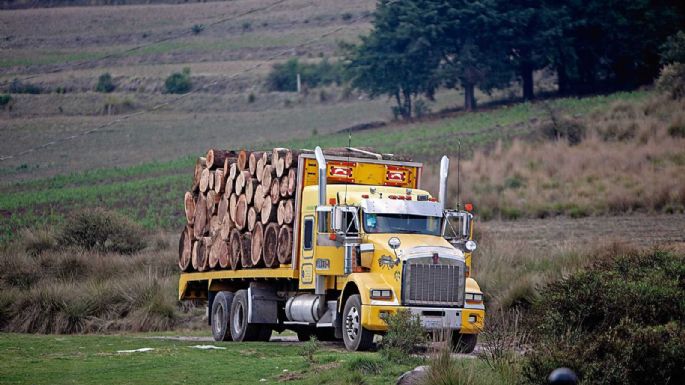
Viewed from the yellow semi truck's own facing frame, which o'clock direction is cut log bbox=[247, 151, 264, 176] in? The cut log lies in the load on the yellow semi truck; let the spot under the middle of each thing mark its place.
The cut log is roughly at 6 o'clock from the yellow semi truck.

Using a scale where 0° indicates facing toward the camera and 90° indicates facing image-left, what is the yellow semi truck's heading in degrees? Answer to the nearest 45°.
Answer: approximately 315°

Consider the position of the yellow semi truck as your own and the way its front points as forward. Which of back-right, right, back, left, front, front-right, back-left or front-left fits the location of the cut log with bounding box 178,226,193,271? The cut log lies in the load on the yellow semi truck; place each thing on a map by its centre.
back

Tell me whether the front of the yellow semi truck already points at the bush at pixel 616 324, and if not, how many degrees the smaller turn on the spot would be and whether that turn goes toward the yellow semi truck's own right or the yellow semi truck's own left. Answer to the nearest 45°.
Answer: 0° — it already faces it

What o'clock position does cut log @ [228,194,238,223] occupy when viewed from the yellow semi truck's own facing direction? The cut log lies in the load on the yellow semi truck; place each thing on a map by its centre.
The cut log is roughly at 6 o'clock from the yellow semi truck.

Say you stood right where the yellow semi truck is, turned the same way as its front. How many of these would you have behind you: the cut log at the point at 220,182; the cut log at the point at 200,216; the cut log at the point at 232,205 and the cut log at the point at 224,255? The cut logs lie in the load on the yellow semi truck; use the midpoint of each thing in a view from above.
4

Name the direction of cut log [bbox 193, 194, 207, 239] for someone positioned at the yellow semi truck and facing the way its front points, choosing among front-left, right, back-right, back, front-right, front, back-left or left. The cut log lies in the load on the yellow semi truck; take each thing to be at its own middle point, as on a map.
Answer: back

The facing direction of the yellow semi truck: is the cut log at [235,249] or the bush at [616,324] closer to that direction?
the bush
